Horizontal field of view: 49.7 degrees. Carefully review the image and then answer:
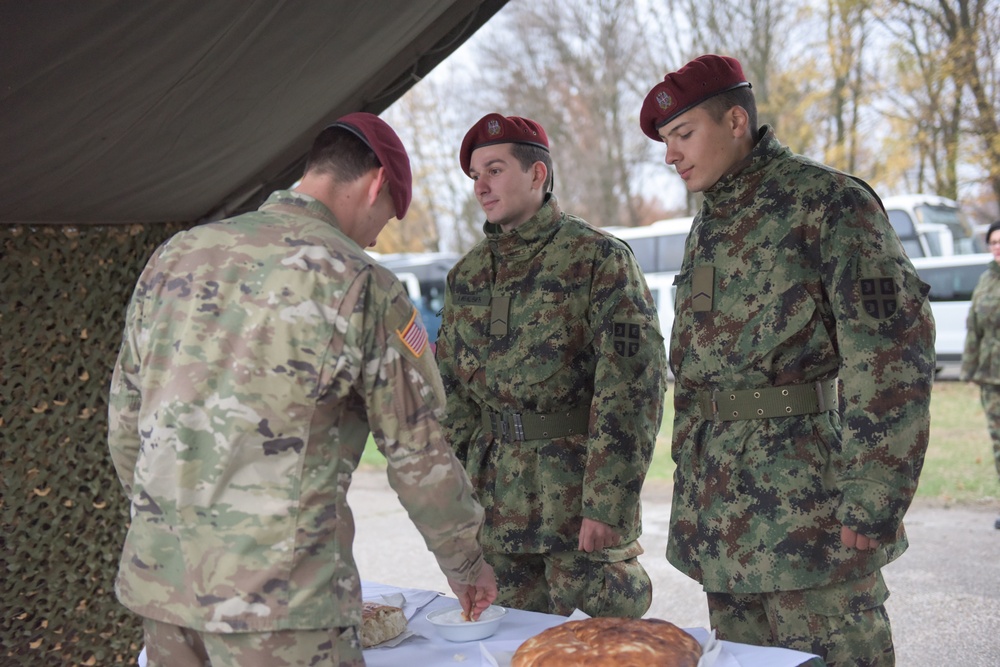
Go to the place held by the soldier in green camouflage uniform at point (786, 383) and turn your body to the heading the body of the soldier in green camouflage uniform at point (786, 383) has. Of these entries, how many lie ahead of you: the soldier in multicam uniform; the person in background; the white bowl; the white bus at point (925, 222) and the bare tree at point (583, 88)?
2

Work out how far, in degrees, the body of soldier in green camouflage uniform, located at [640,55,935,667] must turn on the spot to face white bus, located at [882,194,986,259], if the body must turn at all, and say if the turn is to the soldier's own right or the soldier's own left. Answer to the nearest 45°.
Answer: approximately 135° to the soldier's own right

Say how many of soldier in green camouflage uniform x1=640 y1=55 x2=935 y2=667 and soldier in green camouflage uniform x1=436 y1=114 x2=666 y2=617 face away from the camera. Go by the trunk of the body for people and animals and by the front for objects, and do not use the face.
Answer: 0

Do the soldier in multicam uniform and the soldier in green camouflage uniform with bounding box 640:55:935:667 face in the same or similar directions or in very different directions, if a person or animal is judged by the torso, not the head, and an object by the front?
very different directions

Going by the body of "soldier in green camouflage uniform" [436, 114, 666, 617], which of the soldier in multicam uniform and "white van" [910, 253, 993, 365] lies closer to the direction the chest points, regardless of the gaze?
the soldier in multicam uniform

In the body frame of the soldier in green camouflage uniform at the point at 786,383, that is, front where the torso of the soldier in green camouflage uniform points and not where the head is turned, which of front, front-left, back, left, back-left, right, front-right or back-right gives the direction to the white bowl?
front

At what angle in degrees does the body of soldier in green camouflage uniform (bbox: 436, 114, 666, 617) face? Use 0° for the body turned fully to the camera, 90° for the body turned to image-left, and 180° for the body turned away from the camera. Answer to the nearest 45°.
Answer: approximately 45°

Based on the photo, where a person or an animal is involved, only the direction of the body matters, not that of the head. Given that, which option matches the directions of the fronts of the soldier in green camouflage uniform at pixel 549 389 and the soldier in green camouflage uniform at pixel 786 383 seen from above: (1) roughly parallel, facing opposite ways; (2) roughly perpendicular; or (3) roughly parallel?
roughly parallel

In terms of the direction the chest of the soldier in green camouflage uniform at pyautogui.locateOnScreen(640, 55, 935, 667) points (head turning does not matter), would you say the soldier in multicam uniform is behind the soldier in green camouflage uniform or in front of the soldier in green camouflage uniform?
in front

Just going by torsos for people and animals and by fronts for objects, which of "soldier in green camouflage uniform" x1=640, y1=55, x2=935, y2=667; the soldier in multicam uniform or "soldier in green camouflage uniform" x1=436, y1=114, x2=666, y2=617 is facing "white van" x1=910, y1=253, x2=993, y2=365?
the soldier in multicam uniform

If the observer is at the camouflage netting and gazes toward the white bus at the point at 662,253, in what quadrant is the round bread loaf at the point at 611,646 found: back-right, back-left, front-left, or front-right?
back-right

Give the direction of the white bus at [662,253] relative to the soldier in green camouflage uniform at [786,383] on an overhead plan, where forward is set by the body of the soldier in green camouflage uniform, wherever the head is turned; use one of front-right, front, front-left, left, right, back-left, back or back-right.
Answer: back-right

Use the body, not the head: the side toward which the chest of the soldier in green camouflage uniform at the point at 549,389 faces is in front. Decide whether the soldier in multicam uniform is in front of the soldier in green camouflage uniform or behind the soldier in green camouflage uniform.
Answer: in front

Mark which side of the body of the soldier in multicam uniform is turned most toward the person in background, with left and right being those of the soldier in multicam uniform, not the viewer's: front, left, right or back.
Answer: front

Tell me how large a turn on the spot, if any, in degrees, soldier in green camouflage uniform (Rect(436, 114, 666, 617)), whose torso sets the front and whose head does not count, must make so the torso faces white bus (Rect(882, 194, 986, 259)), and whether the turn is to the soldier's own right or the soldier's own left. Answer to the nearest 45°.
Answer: approximately 180°

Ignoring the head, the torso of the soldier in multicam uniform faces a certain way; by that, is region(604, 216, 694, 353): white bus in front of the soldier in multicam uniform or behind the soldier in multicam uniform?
in front

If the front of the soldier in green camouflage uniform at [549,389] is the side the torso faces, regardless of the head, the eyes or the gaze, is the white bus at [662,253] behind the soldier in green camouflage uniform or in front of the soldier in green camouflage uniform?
behind

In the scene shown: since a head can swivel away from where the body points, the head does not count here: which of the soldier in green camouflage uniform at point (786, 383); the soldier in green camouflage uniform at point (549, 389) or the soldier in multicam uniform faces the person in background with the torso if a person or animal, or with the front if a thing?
the soldier in multicam uniform

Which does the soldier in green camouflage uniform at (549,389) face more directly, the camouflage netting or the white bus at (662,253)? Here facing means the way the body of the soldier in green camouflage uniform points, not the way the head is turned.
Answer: the camouflage netting

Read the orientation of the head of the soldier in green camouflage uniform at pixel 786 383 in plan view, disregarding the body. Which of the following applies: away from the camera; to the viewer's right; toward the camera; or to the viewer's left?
to the viewer's left
